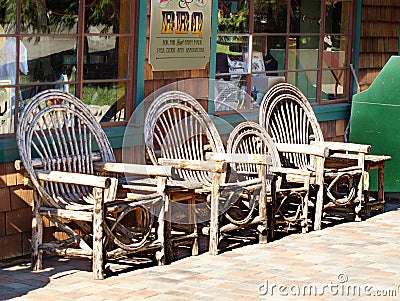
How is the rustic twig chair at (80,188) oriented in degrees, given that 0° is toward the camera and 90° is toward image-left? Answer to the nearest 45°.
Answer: approximately 315°

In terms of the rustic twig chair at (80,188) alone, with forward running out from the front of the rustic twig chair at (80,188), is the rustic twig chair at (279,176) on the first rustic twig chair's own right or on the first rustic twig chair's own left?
on the first rustic twig chair's own left

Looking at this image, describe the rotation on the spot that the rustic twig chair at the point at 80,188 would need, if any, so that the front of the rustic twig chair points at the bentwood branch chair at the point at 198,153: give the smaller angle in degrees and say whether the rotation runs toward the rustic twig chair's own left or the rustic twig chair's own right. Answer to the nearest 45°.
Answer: approximately 90° to the rustic twig chair's own left

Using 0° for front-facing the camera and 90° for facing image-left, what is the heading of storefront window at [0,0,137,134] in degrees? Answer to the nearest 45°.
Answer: approximately 315°

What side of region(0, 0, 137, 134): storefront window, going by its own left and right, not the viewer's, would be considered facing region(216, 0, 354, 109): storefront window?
left

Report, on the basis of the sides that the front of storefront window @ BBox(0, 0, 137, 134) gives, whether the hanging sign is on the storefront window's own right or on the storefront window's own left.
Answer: on the storefront window's own left

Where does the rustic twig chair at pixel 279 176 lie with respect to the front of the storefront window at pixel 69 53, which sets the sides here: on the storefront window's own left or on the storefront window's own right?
on the storefront window's own left
